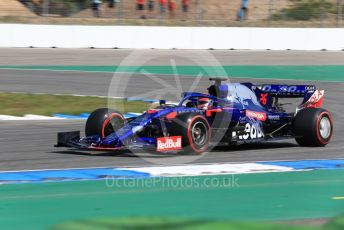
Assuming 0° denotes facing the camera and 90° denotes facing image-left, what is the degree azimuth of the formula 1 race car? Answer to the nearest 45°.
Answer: approximately 45°
